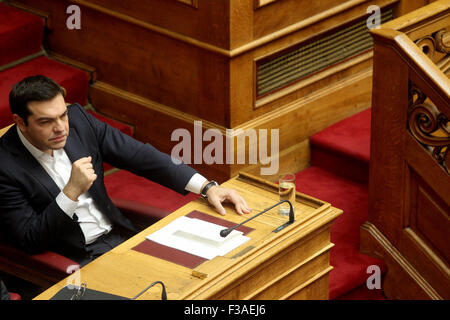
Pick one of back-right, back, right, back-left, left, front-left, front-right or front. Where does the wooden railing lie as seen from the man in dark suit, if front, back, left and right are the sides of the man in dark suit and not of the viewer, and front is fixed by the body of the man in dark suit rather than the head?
front-left

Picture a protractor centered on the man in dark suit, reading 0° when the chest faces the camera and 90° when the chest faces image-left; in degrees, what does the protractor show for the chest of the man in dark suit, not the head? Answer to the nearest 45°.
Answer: approximately 315°

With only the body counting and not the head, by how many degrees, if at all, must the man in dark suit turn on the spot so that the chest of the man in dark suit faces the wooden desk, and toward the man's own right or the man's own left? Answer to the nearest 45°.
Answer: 0° — they already face it

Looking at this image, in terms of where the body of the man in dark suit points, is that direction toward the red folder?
yes

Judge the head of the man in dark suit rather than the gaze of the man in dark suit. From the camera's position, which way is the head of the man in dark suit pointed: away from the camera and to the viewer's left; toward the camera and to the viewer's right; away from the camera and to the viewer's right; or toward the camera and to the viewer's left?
toward the camera and to the viewer's right
